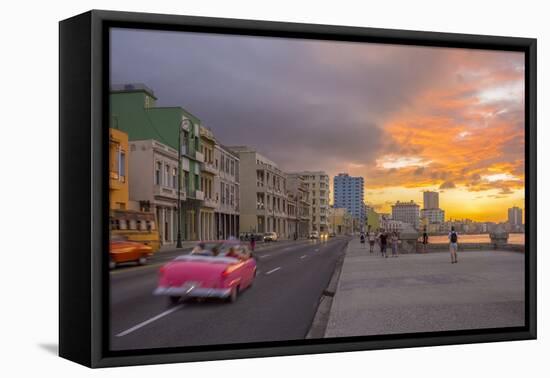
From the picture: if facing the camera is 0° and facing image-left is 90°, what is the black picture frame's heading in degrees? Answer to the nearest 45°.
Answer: approximately 315°
